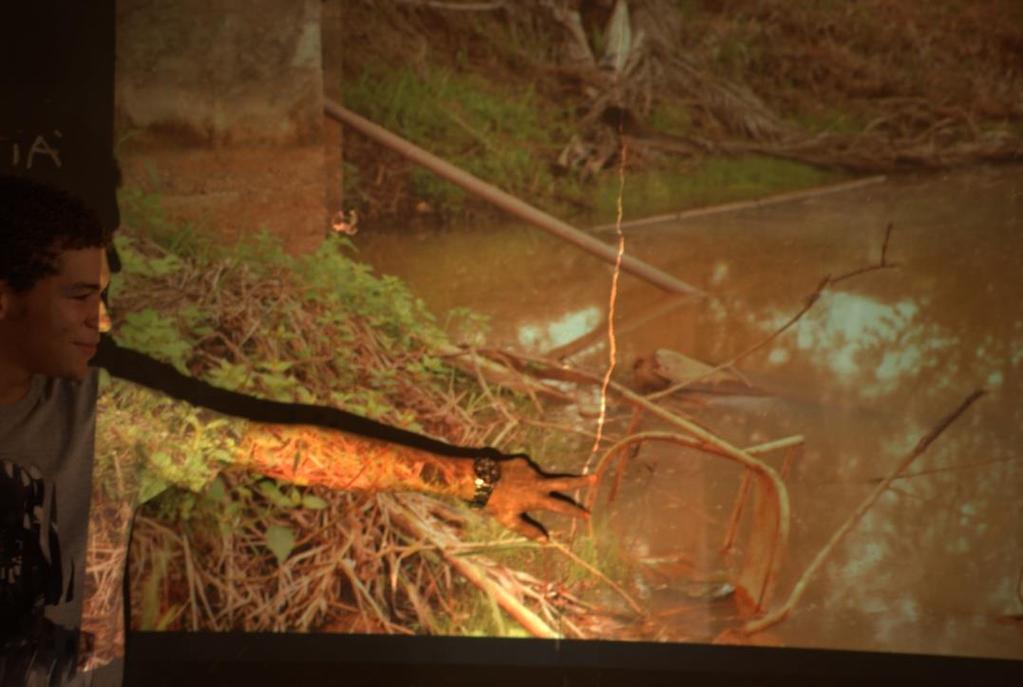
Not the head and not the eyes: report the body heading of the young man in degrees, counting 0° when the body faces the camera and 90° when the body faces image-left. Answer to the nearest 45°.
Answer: approximately 315°

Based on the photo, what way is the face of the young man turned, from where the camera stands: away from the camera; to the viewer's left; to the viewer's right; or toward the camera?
to the viewer's right
